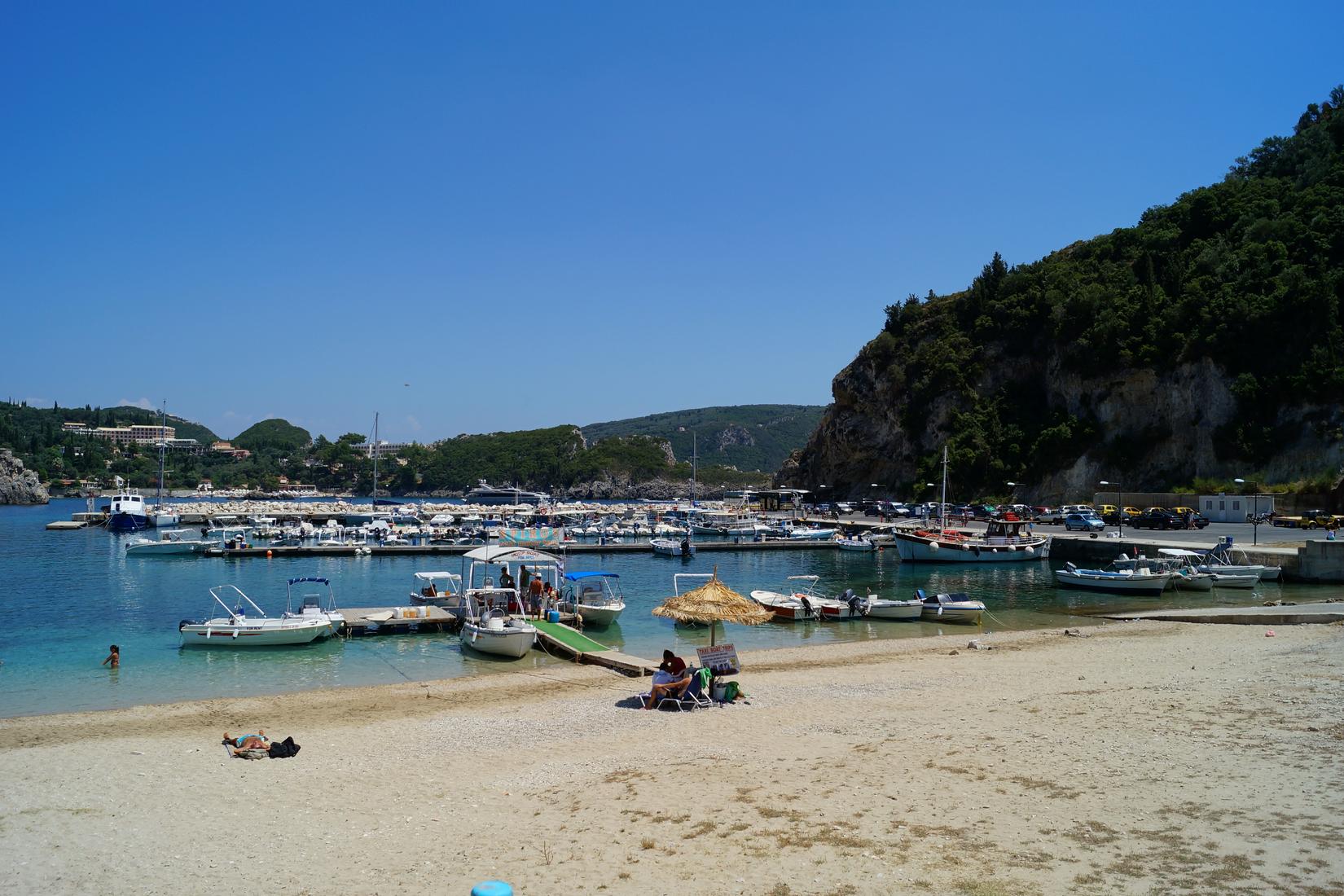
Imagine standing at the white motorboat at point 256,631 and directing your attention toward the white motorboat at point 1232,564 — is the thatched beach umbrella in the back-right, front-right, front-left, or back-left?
front-right

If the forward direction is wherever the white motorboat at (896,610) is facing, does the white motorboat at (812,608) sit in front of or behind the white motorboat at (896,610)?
behind

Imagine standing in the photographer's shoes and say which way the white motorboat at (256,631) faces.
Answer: facing to the right of the viewer

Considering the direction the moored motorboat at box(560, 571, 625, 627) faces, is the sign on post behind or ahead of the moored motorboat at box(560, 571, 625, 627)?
ahead

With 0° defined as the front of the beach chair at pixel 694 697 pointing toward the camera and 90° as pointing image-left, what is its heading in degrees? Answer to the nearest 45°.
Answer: approximately 90°

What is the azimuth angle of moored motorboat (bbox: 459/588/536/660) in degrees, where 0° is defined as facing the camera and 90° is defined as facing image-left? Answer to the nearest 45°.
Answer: approximately 315°

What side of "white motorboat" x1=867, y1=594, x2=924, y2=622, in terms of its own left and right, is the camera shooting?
right

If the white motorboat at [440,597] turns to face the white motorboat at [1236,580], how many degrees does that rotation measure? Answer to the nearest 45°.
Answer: approximately 45° to its left
